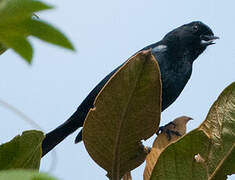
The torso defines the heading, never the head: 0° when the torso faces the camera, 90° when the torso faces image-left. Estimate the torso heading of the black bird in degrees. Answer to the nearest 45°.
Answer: approximately 270°

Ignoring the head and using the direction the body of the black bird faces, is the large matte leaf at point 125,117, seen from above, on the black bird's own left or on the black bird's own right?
on the black bird's own right

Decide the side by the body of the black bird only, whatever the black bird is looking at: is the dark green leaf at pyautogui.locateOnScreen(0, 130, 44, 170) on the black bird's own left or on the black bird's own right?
on the black bird's own right

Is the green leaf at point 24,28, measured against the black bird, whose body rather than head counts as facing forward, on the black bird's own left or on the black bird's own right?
on the black bird's own right

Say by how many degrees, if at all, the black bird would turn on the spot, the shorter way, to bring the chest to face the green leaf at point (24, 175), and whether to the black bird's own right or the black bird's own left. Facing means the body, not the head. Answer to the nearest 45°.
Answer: approximately 90° to the black bird's own right
